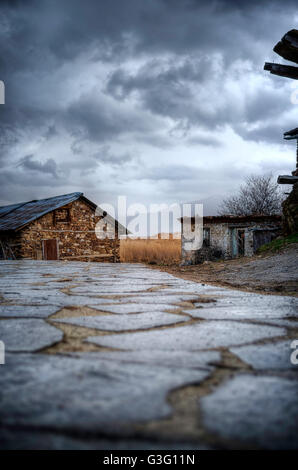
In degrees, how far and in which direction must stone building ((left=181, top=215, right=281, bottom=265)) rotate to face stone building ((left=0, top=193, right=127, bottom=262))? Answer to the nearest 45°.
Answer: approximately 45° to its right

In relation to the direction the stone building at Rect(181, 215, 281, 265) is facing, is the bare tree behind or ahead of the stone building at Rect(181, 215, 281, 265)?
behind

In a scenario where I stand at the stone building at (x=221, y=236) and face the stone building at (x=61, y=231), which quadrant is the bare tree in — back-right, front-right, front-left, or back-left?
back-right

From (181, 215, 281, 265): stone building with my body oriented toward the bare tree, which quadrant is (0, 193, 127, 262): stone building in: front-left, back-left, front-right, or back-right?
back-left

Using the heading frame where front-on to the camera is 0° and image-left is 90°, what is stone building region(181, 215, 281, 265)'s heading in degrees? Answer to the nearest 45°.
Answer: approximately 0°

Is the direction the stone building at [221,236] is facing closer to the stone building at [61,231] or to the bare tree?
the stone building
